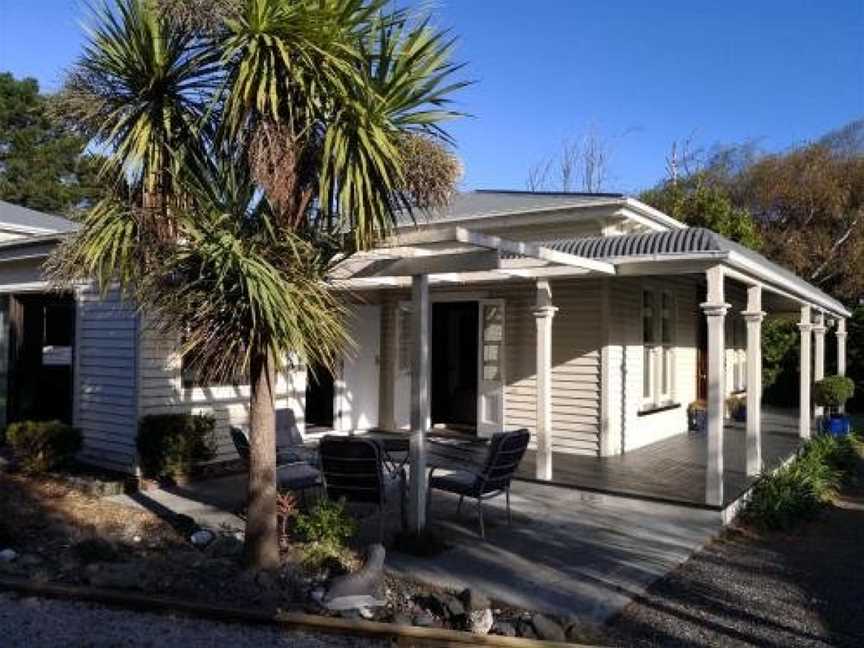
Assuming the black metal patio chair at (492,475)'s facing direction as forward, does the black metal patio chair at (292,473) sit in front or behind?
in front

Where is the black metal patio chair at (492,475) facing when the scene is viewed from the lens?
facing away from the viewer and to the left of the viewer

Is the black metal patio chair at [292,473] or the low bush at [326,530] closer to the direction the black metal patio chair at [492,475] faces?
the black metal patio chair

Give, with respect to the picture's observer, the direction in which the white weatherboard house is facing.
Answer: facing the viewer and to the right of the viewer

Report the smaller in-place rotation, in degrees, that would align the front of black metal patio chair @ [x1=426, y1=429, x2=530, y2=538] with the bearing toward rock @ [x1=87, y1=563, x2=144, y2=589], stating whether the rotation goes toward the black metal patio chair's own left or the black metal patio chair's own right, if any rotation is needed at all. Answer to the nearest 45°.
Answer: approximately 90° to the black metal patio chair's own left

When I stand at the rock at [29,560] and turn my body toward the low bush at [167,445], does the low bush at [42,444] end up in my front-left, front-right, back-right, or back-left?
front-left

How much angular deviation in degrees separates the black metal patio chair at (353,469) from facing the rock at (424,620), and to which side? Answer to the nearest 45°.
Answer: approximately 135° to its right

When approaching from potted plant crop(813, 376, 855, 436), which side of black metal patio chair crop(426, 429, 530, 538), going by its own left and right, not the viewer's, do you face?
right

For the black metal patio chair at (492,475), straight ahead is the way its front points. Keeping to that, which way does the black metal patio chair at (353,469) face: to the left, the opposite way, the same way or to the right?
to the right

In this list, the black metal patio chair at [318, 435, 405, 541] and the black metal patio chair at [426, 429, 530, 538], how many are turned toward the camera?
0

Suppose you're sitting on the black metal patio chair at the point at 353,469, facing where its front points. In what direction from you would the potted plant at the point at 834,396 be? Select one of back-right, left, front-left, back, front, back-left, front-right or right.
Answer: front

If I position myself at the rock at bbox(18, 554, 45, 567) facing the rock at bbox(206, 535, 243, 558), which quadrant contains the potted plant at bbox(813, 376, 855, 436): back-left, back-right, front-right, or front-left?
front-left

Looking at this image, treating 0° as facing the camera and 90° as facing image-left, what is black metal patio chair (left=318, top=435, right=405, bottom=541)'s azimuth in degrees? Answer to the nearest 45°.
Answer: approximately 225°
